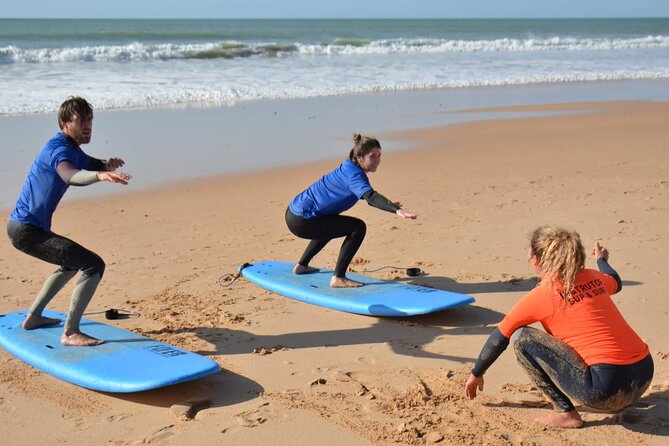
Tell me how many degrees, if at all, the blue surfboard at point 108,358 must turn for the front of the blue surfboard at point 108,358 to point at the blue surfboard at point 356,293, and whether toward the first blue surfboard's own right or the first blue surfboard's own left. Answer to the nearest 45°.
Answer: approximately 90° to the first blue surfboard's own left

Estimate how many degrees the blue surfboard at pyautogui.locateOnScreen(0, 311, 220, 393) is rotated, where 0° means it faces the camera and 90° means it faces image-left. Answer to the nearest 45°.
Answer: approximately 315°

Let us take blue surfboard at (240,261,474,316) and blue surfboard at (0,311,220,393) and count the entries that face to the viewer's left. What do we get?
0

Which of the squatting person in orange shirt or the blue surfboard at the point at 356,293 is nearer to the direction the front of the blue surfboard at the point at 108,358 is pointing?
the squatting person in orange shirt

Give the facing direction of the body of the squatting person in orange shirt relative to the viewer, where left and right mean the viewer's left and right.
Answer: facing away from the viewer and to the left of the viewer

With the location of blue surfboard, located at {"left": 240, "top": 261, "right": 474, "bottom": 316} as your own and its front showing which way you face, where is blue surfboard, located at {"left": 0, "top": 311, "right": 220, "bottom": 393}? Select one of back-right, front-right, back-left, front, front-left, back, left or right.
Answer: right

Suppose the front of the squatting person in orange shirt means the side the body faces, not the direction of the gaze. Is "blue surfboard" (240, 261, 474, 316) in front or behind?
in front

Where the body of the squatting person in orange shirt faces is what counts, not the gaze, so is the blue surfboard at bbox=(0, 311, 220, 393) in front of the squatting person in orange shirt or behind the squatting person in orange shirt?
in front

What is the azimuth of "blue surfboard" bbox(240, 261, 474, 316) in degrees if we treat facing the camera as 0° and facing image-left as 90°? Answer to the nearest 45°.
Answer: approximately 315°

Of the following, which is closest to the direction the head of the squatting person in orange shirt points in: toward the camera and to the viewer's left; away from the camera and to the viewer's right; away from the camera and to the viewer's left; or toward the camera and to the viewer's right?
away from the camera and to the viewer's left

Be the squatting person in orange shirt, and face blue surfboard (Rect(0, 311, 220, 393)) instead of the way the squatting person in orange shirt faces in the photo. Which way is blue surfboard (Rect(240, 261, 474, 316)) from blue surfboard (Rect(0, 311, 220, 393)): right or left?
right
